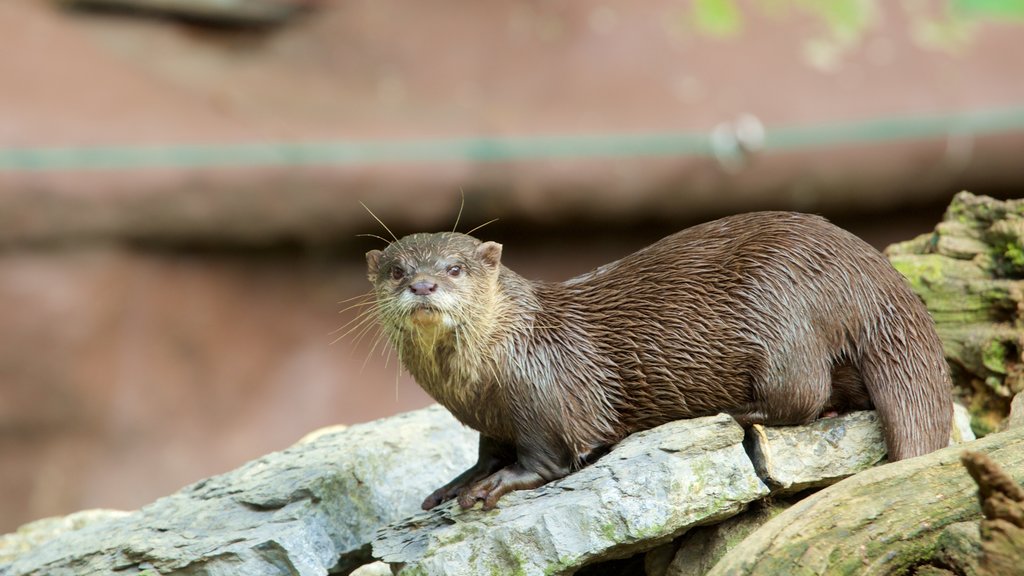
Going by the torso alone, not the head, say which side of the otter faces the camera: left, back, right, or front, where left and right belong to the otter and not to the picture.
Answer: left

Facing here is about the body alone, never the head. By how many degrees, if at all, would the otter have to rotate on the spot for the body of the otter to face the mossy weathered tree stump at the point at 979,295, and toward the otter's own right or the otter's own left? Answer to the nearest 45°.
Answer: approximately 135° to the otter's own right

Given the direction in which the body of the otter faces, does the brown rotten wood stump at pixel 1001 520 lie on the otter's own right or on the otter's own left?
on the otter's own left

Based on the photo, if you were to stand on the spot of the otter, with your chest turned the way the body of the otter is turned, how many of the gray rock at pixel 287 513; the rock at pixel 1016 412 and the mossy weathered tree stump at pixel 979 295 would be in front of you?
1

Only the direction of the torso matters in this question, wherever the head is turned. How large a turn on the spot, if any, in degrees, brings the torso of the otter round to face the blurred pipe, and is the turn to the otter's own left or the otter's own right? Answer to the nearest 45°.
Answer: approximately 90° to the otter's own right

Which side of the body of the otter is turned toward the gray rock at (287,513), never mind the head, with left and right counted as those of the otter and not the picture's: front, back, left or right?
front

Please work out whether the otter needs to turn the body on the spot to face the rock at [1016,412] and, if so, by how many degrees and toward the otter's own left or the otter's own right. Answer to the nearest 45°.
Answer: approximately 135° to the otter's own right
